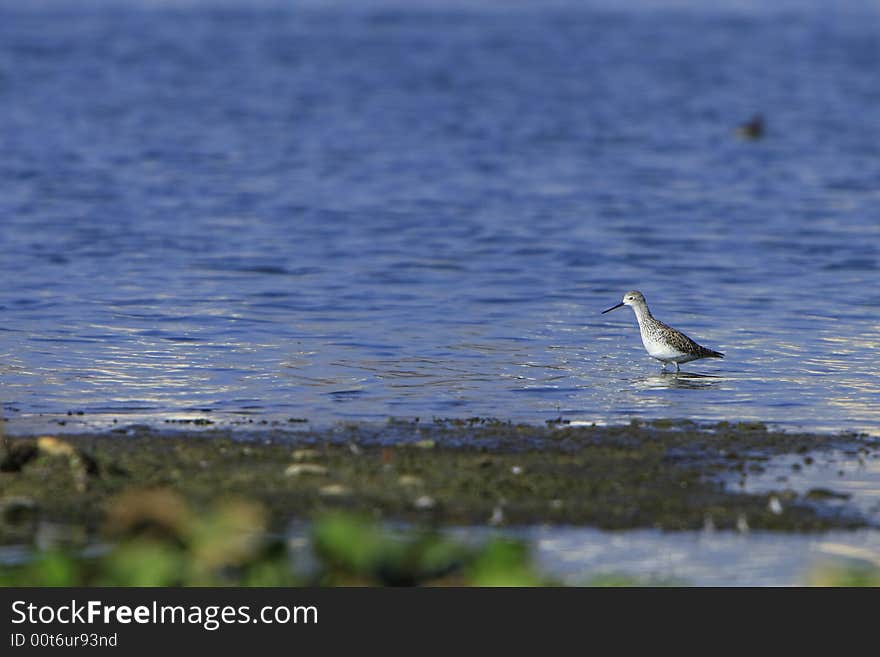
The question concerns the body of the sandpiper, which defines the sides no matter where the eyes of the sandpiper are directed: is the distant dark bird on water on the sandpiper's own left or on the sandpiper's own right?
on the sandpiper's own right

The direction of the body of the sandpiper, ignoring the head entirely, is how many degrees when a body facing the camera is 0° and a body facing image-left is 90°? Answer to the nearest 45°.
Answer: approximately 90°
